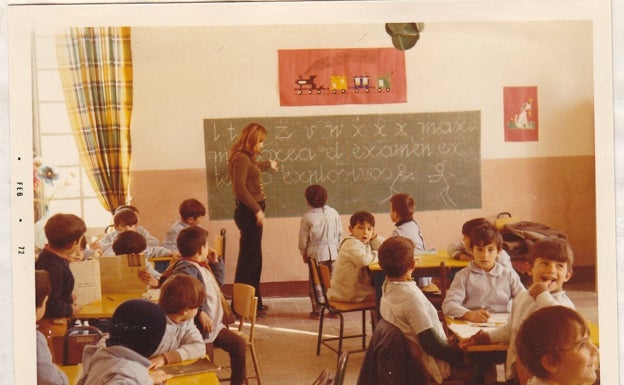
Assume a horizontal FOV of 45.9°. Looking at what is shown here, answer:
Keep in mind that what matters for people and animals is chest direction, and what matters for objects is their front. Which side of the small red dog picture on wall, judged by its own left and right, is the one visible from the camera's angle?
front

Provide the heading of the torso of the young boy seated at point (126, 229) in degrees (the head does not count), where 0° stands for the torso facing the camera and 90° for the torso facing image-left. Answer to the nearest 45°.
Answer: approximately 0°

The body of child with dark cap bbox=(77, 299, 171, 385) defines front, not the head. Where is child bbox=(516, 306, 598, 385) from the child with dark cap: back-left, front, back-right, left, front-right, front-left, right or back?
right

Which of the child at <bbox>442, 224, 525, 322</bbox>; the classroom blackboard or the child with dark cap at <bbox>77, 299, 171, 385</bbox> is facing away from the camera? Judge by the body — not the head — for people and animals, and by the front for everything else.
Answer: the child with dark cap
